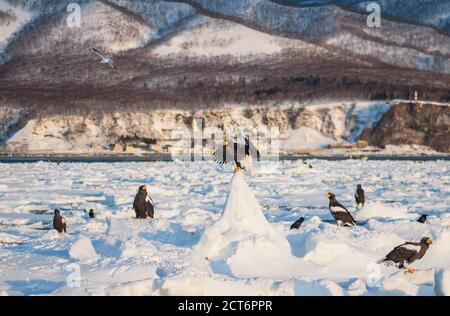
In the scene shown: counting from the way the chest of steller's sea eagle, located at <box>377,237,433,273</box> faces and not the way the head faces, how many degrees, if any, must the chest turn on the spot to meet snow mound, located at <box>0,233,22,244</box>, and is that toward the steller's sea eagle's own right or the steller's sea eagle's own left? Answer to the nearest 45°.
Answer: approximately 180°

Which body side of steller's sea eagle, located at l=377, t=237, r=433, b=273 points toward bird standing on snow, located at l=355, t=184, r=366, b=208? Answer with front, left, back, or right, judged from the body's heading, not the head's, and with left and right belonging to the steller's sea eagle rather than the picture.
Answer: left

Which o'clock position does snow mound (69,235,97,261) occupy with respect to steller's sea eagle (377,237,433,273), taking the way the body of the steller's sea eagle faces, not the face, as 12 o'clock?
The snow mound is roughly at 6 o'clock from the steller's sea eagle.

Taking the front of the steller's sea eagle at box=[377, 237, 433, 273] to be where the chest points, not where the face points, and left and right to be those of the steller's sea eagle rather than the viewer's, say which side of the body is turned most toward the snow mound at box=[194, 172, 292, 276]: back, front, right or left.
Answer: back

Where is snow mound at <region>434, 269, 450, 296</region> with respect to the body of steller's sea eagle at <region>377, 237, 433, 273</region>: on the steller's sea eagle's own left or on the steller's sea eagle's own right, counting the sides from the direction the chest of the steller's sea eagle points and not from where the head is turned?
on the steller's sea eagle's own right

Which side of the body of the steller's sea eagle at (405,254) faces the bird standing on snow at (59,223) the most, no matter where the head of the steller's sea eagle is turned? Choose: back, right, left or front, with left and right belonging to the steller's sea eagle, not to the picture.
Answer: back

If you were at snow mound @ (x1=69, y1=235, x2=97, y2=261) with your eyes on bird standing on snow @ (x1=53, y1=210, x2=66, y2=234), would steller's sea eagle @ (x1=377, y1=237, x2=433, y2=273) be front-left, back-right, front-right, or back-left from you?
back-right

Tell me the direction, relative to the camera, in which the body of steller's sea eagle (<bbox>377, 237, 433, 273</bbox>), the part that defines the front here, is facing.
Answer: to the viewer's right
